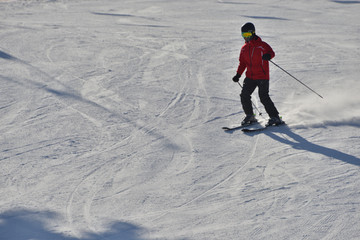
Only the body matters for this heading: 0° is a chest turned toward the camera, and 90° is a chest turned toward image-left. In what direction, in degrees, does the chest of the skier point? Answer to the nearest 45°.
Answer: approximately 45°
